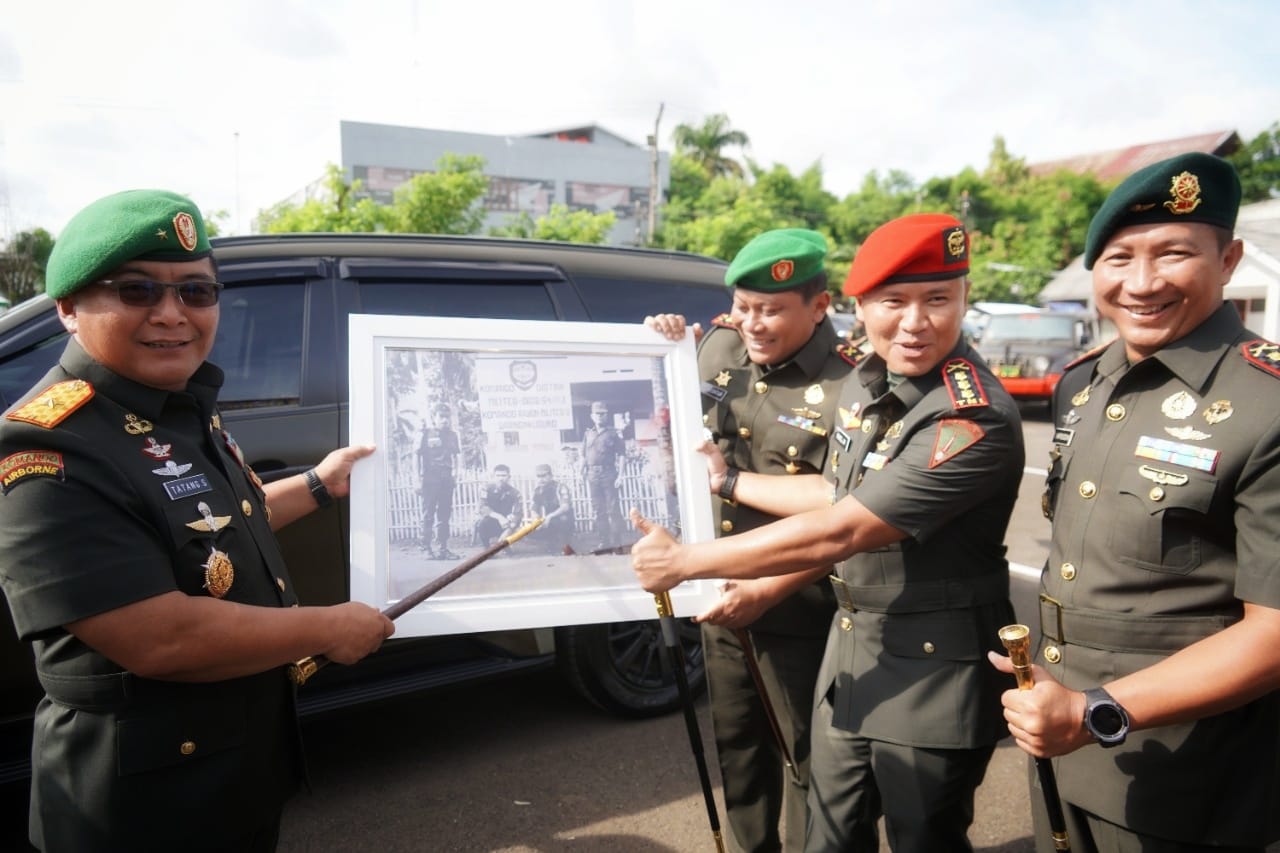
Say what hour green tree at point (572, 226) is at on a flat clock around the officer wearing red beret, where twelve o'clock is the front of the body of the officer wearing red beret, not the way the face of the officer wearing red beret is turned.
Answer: The green tree is roughly at 4 o'clock from the officer wearing red beret.

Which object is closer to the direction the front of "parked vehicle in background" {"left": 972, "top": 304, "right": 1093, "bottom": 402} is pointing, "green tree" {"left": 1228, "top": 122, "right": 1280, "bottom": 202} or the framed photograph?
the framed photograph

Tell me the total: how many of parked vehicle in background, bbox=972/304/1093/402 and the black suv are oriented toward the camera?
1

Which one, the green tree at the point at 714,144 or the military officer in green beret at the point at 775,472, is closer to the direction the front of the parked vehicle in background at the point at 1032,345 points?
the military officer in green beret

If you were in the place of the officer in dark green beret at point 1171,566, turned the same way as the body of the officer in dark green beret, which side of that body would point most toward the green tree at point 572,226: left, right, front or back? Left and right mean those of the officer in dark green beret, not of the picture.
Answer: right

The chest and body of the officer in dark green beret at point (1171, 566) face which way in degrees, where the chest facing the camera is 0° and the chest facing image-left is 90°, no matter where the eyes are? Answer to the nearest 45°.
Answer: approximately 45°

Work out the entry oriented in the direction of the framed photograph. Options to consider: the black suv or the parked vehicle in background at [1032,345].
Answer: the parked vehicle in background
